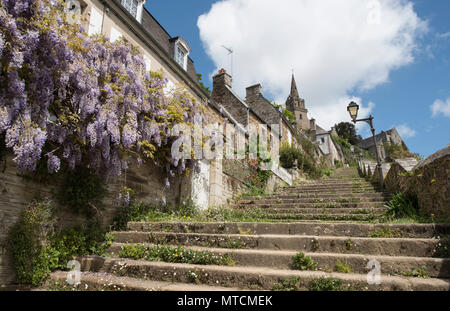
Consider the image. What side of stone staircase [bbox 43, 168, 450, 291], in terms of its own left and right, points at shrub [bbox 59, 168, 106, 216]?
right

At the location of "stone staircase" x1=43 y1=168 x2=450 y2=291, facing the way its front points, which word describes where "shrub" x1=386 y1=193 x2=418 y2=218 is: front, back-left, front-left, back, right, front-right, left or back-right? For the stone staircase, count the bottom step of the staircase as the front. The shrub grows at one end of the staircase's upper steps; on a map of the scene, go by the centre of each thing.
back-left

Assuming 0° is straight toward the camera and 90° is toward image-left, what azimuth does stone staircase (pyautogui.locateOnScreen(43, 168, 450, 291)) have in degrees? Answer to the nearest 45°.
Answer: approximately 0°

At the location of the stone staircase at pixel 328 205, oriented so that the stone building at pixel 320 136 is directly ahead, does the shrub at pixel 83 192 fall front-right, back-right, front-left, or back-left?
back-left

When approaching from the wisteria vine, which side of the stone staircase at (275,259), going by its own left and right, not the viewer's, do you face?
right
